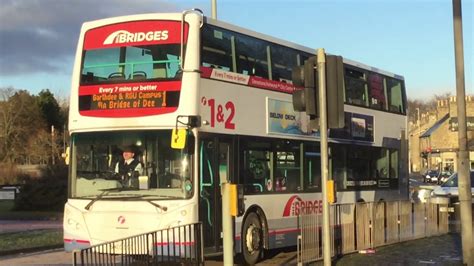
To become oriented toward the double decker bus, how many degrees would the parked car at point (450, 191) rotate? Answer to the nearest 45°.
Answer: approximately 45° to its left

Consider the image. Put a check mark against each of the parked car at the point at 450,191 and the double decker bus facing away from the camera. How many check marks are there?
0

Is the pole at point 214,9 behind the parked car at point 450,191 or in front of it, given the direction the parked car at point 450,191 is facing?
in front

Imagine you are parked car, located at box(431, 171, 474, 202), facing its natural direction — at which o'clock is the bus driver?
The bus driver is roughly at 11 o'clock from the parked car.

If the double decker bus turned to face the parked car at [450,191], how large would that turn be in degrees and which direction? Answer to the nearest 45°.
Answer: approximately 180°

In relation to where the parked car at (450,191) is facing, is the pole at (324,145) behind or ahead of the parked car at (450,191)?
ahead

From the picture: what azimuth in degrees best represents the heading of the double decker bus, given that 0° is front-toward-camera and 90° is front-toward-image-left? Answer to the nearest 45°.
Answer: approximately 45°

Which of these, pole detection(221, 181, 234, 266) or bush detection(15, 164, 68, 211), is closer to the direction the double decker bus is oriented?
the pole

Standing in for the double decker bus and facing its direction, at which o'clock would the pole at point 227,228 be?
The pole is roughly at 10 o'clock from the double decker bus.

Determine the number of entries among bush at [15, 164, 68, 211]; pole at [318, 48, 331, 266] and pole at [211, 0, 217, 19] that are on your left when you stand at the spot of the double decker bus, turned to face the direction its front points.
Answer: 1

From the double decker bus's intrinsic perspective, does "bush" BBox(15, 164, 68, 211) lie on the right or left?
on its right

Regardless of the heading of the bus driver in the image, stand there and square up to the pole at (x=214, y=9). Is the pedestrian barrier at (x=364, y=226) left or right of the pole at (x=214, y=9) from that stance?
right

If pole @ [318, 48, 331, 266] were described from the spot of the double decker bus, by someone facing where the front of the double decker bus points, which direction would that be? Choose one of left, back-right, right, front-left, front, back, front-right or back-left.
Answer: left

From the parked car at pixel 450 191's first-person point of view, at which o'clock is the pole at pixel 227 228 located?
The pole is roughly at 11 o'clock from the parked car.
